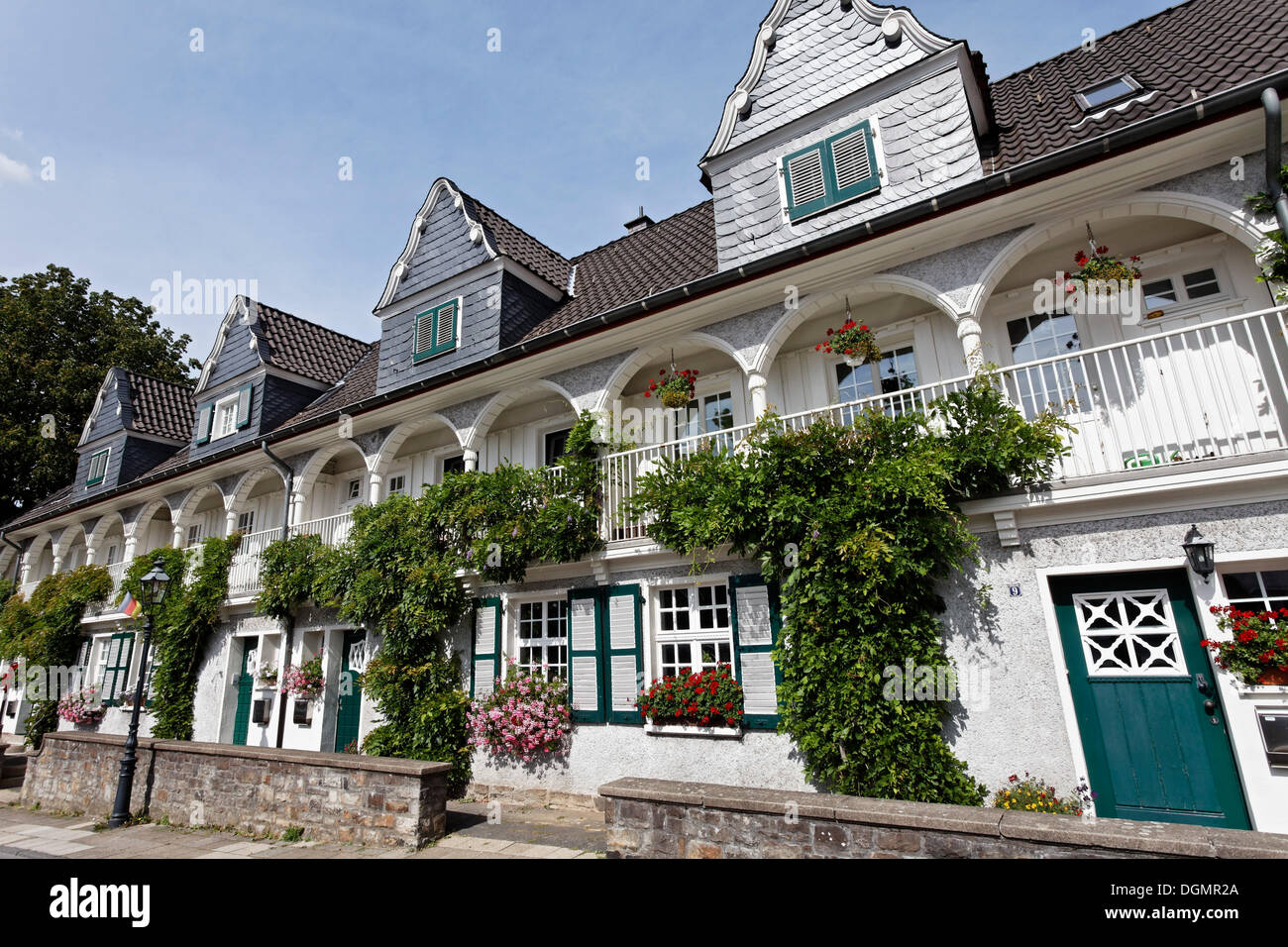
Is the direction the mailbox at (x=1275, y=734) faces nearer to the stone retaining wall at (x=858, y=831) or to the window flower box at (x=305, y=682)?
the stone retaining wall

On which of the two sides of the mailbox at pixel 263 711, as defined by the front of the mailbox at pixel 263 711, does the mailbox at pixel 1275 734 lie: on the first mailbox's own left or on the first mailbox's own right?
on the first mailbox's own left

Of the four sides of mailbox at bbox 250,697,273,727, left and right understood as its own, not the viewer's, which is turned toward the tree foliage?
right

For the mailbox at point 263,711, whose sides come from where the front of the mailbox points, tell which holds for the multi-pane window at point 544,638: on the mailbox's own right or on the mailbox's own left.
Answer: on the mailbox's own left

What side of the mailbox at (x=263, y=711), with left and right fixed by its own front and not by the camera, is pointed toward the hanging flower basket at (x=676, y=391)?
left

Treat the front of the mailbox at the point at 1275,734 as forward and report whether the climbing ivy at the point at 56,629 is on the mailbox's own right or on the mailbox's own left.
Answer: on the mailbox's own right

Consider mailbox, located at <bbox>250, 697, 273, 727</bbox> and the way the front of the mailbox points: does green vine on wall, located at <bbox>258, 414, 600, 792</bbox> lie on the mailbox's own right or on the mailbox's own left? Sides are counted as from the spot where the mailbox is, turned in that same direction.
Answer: on the mailbox's own left

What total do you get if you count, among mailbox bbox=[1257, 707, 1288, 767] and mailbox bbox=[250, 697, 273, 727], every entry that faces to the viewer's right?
0

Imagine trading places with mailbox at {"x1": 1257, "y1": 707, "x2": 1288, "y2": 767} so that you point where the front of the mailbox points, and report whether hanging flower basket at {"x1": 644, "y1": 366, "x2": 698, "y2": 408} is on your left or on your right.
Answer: on your right

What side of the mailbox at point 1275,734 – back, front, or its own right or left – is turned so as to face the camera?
front

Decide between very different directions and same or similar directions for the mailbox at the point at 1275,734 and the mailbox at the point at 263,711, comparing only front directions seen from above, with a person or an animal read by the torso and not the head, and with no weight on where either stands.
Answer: same or similar directions

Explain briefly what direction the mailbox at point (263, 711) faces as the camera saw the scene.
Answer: facing the viewer and to the left of the viewer

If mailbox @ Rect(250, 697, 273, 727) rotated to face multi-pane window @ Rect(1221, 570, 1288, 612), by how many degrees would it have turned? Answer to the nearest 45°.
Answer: approximately 90° to its left
